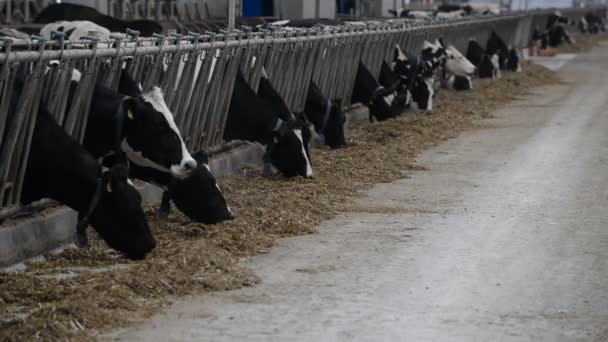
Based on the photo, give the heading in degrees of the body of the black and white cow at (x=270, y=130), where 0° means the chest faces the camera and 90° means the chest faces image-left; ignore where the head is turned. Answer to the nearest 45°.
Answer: approximately 315°

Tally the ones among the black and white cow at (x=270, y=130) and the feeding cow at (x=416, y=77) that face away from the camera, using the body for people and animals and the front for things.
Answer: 0

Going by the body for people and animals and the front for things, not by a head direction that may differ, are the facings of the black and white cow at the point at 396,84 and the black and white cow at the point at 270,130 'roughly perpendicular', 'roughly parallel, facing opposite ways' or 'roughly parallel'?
roughly parallel

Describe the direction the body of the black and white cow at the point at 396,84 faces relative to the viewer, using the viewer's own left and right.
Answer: facing the viewer and to the right of the viewer

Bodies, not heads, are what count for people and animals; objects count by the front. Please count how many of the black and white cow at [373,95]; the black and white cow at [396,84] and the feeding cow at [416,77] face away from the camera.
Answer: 0

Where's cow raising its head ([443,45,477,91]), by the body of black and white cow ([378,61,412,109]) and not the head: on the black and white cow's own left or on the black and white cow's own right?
on the black and white cow's own left
